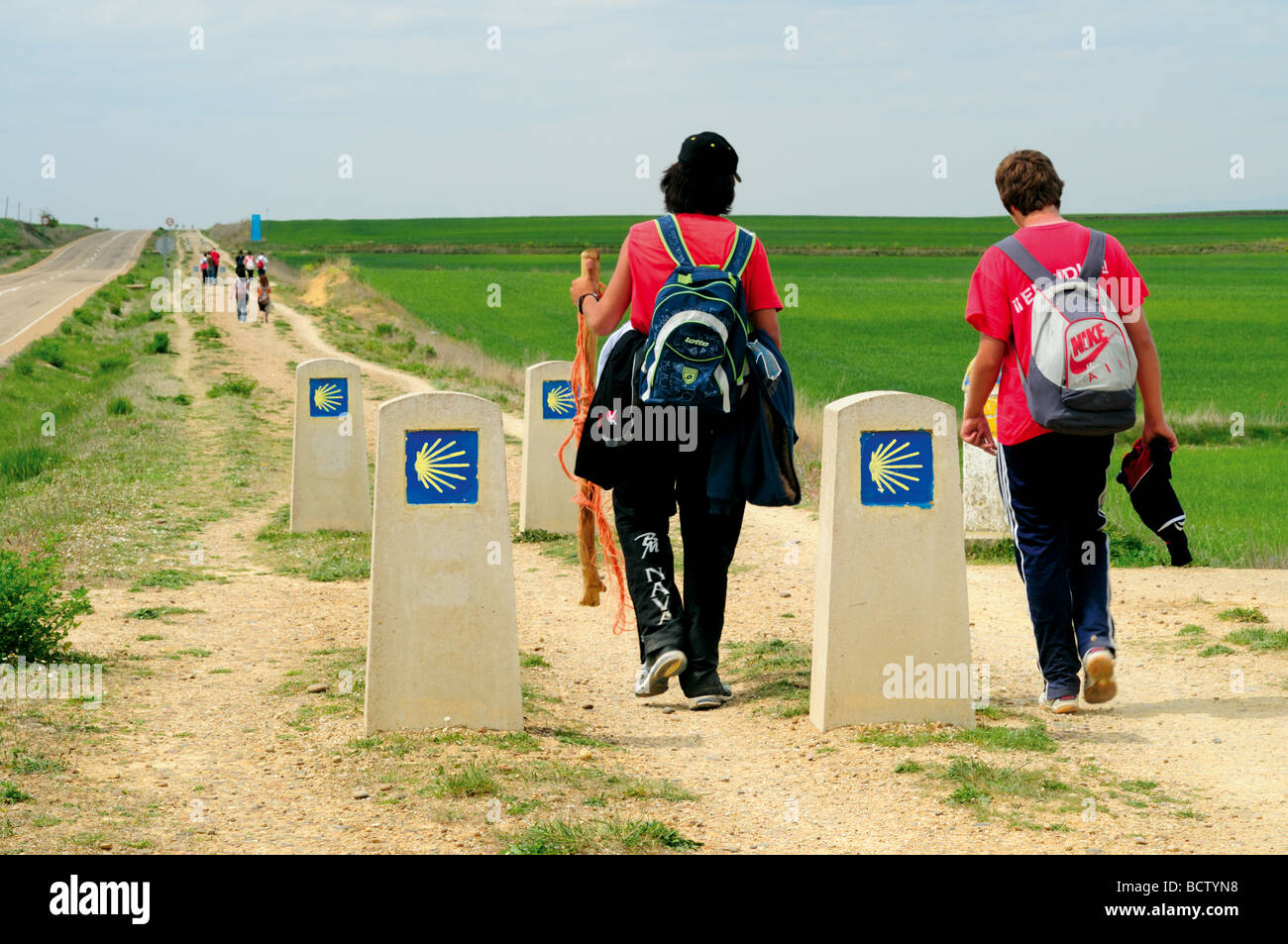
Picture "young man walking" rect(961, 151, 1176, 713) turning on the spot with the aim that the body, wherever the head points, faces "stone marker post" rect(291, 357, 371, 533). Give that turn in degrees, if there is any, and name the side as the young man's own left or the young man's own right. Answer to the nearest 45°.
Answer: approximately 45° to the young man's own left

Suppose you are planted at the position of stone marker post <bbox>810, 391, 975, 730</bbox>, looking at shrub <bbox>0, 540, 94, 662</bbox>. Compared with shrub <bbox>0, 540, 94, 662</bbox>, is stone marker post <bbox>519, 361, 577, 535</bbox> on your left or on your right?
right

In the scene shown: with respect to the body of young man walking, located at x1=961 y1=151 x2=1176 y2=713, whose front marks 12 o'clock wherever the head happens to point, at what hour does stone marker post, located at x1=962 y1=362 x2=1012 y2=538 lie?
The stone marker post is roughly at 12 o'clock from the young man walking.

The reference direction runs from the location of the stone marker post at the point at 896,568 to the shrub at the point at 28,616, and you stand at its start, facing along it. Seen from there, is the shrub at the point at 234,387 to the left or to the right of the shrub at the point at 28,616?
right

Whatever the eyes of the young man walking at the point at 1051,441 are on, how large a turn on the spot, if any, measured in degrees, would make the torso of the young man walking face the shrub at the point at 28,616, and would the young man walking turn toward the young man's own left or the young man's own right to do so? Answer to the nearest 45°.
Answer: approximately 90° to the young man's own left

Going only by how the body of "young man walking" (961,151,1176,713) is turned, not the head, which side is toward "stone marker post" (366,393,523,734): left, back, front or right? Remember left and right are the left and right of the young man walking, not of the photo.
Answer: left

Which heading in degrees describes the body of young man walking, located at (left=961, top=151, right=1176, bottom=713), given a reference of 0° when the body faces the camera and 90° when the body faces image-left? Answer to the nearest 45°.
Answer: approximately 180°
